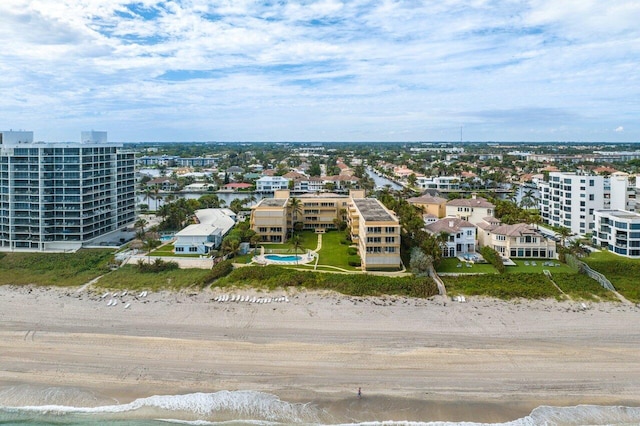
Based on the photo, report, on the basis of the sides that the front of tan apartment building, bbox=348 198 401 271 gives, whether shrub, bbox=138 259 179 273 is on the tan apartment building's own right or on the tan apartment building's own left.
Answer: on the tan apartment building's own right

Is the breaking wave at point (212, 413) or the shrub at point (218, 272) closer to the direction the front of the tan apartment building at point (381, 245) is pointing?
the breaking wave

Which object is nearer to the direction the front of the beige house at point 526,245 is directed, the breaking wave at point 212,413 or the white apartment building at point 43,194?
the breaking wave

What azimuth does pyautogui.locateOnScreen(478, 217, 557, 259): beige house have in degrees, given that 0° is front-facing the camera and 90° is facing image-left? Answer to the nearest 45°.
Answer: approximately 0°

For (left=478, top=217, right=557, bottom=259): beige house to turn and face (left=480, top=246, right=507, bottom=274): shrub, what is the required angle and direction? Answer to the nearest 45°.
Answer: approximately 45° to its right

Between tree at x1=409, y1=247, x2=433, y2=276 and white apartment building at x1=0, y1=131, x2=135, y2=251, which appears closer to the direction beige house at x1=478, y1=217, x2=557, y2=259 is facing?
the tree

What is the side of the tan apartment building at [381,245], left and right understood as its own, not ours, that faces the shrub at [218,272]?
right

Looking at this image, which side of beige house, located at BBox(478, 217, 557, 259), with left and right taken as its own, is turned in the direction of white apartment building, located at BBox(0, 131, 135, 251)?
right

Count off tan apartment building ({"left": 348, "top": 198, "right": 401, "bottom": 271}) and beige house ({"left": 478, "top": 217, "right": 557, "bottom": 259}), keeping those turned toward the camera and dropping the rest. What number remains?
2

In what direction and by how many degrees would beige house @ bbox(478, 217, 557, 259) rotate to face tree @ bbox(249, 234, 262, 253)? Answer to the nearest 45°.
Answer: approximately 90° to its right
